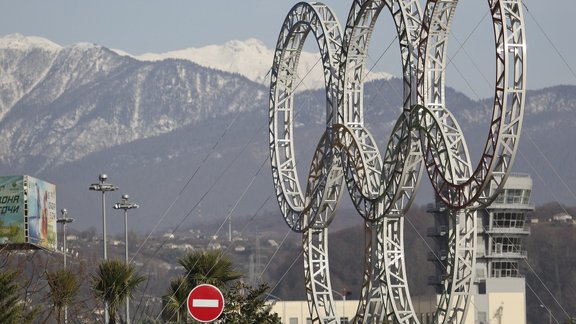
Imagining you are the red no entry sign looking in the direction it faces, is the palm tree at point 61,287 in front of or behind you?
behind

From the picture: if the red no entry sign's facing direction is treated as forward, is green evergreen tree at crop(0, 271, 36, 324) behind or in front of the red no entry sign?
behind

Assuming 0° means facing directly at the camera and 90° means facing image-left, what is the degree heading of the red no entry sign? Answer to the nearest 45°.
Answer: approximately 0°

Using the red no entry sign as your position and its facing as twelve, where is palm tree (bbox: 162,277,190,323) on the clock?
The palm tree is roughly at 6 o'clock from the red no entry sign.

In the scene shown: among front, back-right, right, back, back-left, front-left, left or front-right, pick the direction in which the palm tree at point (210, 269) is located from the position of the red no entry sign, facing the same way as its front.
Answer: back

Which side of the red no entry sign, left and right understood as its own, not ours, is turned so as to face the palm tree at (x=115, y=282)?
back
